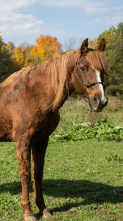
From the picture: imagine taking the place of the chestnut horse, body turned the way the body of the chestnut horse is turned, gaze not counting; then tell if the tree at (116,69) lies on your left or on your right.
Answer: on your left

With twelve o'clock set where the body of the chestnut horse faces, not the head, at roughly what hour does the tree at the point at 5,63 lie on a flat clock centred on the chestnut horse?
The tree is roughly at 7 o'clock from the chestnut horse.

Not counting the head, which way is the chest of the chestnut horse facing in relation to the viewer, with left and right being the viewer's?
facing the viewer and to the right of the viewer
